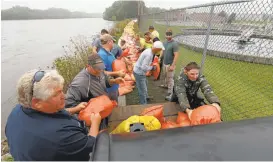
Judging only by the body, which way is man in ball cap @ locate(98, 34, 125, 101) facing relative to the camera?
to the viewer's right

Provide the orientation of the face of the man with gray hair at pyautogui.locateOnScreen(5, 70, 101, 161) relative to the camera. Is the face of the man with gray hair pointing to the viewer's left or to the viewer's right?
to the viewer's right

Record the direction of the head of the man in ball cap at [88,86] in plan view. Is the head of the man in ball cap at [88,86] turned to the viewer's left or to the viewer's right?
to the viewer's right

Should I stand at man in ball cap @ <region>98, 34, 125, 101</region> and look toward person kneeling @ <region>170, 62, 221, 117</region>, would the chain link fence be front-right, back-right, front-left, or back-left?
front-left

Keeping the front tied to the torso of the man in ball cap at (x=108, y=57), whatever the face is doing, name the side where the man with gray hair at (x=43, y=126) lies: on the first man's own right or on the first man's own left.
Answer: on the first man's own right

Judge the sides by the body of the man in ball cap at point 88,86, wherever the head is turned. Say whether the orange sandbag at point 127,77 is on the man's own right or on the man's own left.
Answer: on the man's own left

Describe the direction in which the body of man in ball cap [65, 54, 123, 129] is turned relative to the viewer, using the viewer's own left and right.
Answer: facing the viewer and to the right of the viewer

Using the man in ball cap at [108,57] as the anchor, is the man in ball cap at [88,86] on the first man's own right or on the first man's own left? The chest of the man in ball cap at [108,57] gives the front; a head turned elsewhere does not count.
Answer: on the first man's own right
